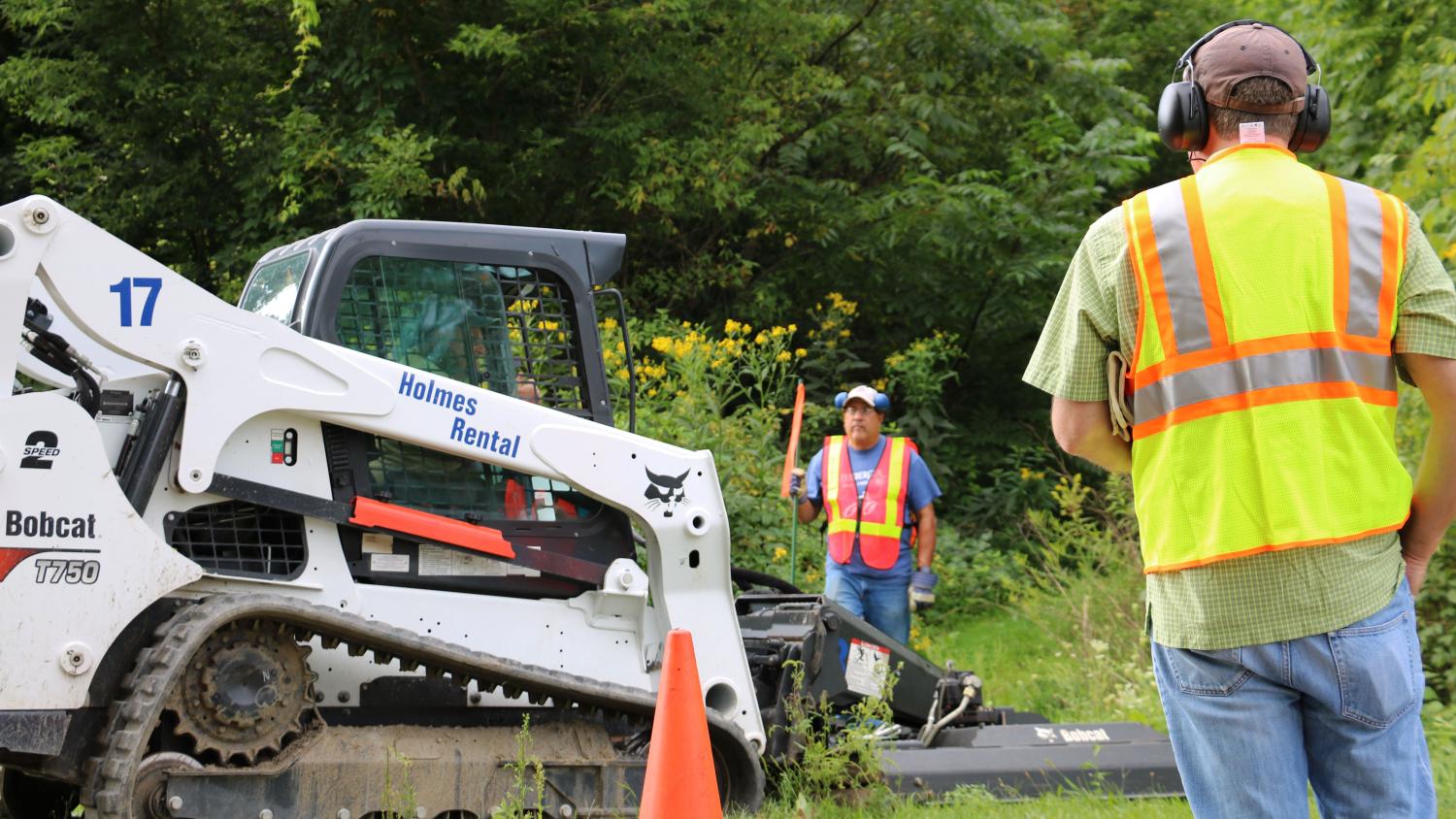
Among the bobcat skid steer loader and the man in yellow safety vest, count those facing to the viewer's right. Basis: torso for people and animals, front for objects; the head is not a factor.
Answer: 1

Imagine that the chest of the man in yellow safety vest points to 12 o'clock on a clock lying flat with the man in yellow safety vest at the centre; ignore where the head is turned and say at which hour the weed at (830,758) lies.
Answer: The weed is roughly at 11 o'clock from the man in yellow safety vest.

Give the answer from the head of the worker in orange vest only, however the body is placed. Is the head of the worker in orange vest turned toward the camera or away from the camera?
toward the camera

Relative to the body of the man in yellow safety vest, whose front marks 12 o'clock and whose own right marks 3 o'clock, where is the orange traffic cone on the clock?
The orange traffic cone is roughly at 10 o'clock from the man in yellow safety vest.

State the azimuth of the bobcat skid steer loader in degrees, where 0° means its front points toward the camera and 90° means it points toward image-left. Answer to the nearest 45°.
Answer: approximately 270°

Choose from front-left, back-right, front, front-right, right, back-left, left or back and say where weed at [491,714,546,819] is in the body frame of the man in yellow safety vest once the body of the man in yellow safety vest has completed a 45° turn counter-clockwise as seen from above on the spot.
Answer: front

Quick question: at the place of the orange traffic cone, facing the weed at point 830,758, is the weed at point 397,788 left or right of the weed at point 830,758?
left

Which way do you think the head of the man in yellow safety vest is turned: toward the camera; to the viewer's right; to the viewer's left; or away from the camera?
away from the camera

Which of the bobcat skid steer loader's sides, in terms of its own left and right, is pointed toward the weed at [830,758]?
front

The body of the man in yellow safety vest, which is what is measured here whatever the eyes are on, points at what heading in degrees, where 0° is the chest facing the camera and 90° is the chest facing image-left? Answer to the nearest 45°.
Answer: approximately 180°

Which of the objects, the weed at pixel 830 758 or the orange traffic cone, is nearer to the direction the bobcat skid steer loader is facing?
the weed

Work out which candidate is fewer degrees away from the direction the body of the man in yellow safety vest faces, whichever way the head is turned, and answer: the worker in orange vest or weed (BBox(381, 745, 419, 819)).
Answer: the worker in orange vest

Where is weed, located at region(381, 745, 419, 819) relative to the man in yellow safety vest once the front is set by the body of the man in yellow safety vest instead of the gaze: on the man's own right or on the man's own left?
on the man's own left
